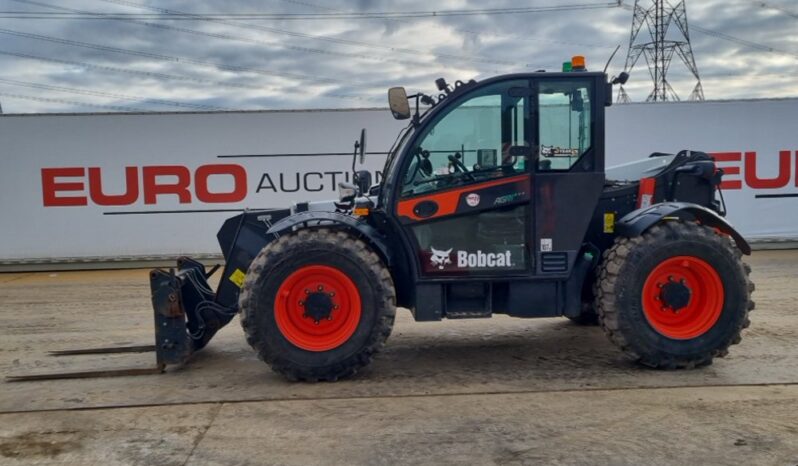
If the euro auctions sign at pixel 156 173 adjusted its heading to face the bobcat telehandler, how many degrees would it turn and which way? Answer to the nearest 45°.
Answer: approximately 45° to its left

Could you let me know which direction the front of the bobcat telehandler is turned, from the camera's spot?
facing to the left of the viewer

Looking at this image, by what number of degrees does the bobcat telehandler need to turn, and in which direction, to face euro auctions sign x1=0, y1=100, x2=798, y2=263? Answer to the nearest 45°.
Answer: approximately 45° to its right

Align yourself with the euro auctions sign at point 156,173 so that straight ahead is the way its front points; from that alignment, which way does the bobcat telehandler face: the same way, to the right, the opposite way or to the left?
to the right

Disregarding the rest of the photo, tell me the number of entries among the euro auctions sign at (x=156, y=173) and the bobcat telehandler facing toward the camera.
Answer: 1

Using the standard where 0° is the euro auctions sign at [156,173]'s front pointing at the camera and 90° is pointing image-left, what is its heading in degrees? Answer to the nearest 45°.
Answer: approximately 0°
